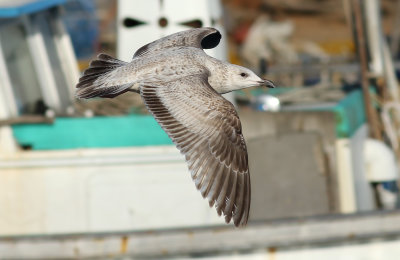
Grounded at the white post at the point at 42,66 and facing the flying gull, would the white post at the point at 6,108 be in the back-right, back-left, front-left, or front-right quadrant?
front-right

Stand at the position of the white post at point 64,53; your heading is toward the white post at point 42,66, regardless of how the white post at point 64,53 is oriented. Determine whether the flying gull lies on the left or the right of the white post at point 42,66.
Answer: left

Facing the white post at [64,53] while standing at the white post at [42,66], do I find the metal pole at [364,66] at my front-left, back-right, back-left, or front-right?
front-right

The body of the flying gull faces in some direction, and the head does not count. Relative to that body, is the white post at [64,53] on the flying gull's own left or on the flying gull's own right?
on the flying gull's own left

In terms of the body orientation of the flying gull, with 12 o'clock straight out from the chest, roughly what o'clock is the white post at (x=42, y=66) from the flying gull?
The white post is roughly at 8 o'clock from the flying gull.

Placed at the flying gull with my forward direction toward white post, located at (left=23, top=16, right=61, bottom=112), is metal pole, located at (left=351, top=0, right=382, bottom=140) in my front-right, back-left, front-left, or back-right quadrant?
front-right

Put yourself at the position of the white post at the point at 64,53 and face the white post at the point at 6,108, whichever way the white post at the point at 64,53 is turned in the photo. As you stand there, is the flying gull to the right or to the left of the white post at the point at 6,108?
left

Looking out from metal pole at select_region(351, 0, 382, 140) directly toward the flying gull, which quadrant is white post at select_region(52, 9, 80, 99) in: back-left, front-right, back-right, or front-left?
front-right

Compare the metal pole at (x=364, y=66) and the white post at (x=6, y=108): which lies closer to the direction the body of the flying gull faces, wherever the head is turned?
the metal pole

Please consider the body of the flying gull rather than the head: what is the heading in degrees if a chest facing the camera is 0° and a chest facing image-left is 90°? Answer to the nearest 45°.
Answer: approximately 270°

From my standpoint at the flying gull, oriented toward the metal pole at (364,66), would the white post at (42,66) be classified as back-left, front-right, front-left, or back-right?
front-left

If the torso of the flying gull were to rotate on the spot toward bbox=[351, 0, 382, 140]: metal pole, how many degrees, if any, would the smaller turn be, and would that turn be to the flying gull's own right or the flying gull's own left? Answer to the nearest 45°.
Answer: approximately 45° to the flying gull's own left

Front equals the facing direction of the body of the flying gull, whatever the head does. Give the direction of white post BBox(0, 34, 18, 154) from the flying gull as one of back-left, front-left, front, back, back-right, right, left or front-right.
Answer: back-left
